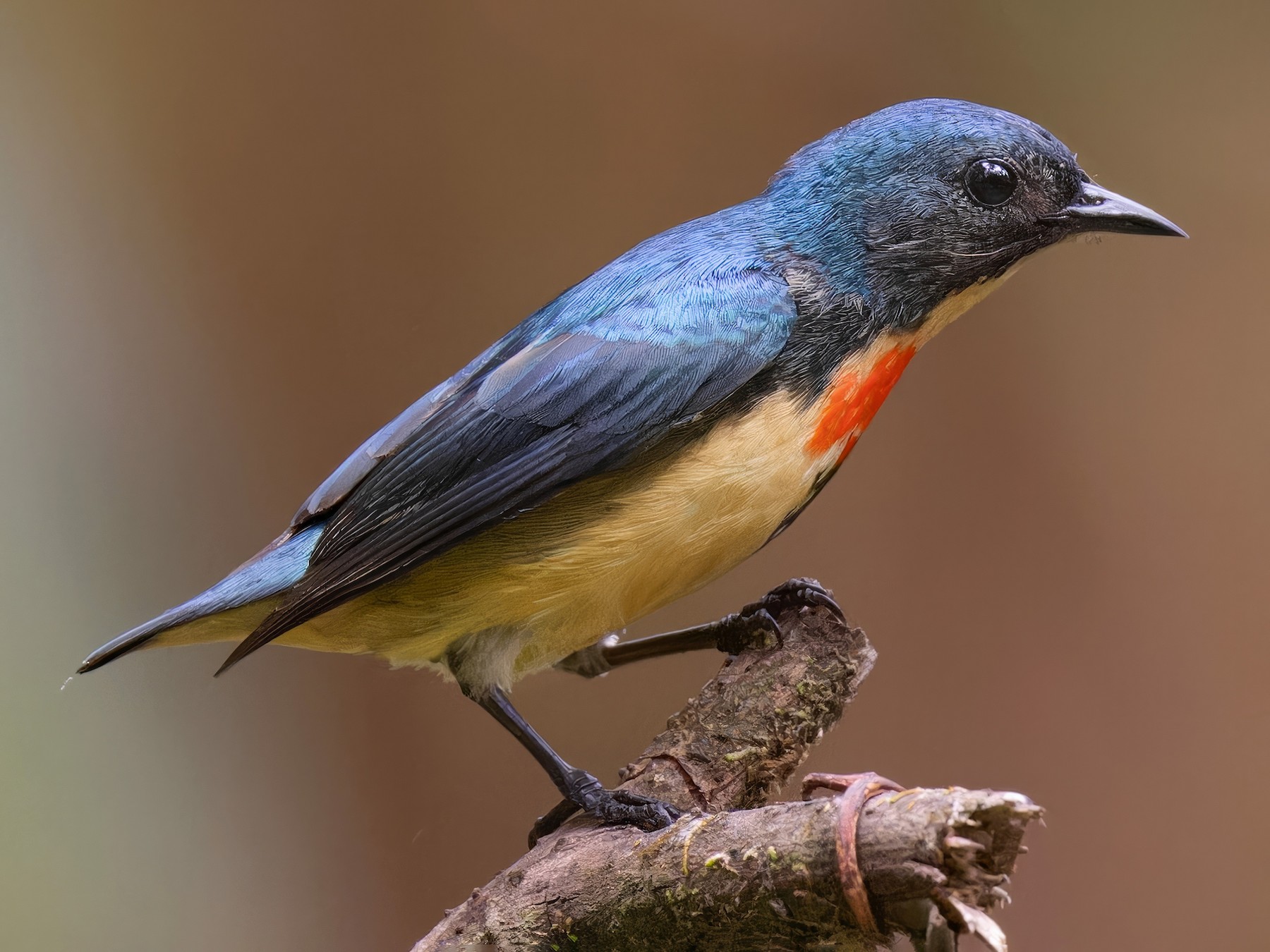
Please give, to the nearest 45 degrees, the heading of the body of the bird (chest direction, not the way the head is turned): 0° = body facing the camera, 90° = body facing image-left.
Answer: approximately 270°
